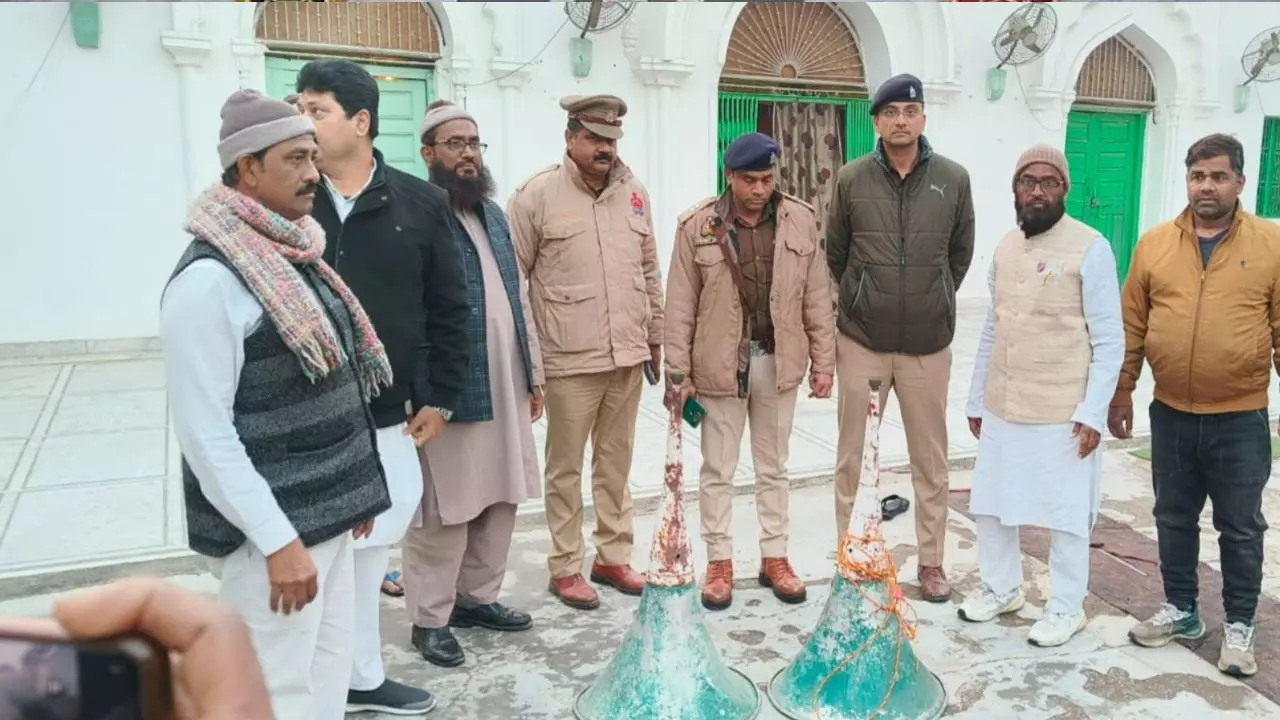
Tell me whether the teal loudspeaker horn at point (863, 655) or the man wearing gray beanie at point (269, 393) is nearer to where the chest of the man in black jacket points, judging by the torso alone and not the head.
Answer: the man wearing gray beanie

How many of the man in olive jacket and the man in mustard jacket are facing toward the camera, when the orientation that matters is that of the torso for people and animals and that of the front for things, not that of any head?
2

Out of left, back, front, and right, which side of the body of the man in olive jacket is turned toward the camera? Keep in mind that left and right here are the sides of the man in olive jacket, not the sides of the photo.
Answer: front

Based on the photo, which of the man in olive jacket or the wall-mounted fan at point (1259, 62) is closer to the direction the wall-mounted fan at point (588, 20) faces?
the man in olive jacket

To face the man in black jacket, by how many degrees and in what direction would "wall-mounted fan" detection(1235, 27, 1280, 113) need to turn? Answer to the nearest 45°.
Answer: approximately 45° to its right

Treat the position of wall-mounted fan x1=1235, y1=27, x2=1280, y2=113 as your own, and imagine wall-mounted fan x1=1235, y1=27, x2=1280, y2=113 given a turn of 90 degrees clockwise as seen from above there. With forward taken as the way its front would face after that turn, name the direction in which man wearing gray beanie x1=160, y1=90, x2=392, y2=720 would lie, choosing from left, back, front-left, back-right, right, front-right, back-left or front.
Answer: front-left

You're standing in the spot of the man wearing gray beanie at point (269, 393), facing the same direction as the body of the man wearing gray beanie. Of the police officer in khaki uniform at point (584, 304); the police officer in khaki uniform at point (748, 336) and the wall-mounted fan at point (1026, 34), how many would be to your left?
3

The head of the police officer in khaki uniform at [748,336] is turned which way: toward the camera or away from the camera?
toward the camera

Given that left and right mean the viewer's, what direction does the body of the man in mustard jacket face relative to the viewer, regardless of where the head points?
facing the viewer

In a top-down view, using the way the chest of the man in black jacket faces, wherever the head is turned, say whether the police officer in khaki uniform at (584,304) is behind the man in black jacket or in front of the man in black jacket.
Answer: behind

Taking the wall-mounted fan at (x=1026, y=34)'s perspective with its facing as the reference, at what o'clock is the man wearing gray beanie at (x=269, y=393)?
The man wearing gray beanie is roughly at 2 o'clock from the wall-mounted fan.

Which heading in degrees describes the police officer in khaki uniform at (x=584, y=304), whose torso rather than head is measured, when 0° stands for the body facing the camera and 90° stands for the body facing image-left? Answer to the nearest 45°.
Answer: approximately 315°

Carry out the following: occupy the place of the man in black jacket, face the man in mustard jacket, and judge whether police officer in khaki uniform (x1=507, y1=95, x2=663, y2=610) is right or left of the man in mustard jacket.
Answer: left

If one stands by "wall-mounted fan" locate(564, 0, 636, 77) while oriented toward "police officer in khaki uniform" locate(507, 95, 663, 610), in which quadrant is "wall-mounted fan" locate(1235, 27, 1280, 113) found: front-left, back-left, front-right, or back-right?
back-left
